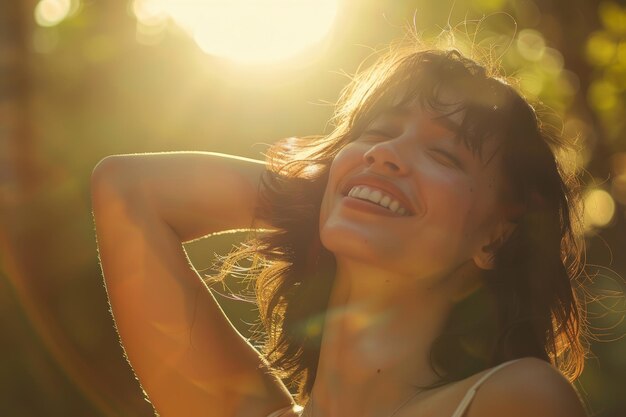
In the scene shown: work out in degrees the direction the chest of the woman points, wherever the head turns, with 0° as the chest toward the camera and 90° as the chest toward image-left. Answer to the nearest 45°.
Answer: approximately 45°
